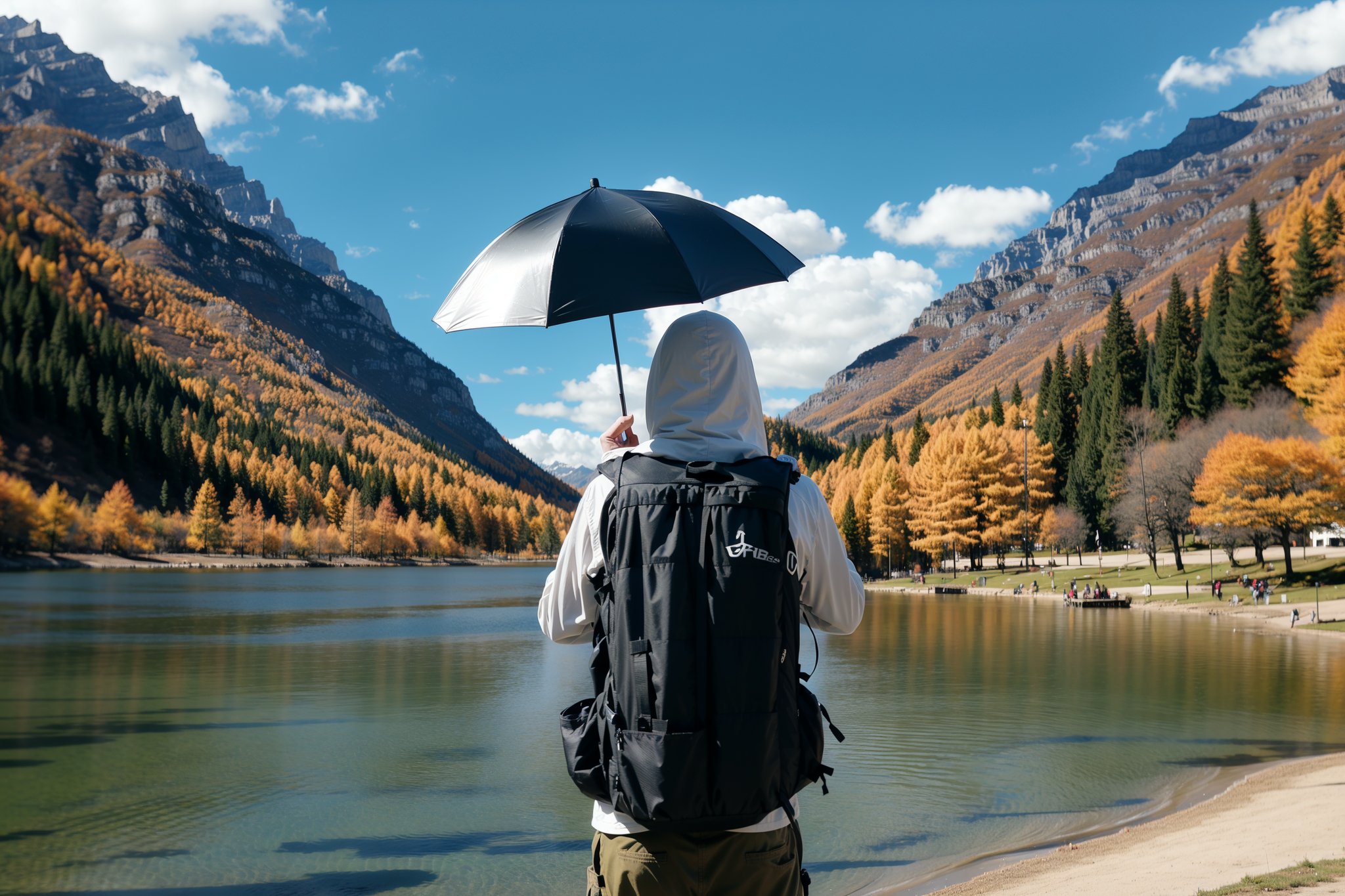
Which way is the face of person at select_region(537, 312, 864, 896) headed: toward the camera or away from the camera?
away from the camera

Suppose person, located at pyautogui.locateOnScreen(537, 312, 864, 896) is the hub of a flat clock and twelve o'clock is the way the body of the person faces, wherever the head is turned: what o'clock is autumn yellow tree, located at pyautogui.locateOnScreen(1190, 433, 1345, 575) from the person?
The autumn yellow tree is roughly at 1 o'clock from the person.

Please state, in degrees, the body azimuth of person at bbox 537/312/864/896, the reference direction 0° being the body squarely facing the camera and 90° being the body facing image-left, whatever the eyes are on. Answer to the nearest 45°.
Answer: approximately 180°
